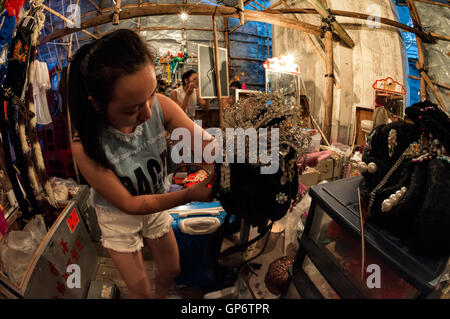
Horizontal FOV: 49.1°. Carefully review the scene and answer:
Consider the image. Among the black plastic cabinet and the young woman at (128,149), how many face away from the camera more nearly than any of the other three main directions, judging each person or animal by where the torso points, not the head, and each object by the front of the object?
0

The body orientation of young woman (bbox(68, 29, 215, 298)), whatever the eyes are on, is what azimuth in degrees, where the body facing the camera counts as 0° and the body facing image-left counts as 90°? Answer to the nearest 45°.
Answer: approximately 315°

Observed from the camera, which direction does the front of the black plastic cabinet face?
facing the viewer and to the left of the viewer

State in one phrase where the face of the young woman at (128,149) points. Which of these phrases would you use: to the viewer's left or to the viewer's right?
to the viewer's right
